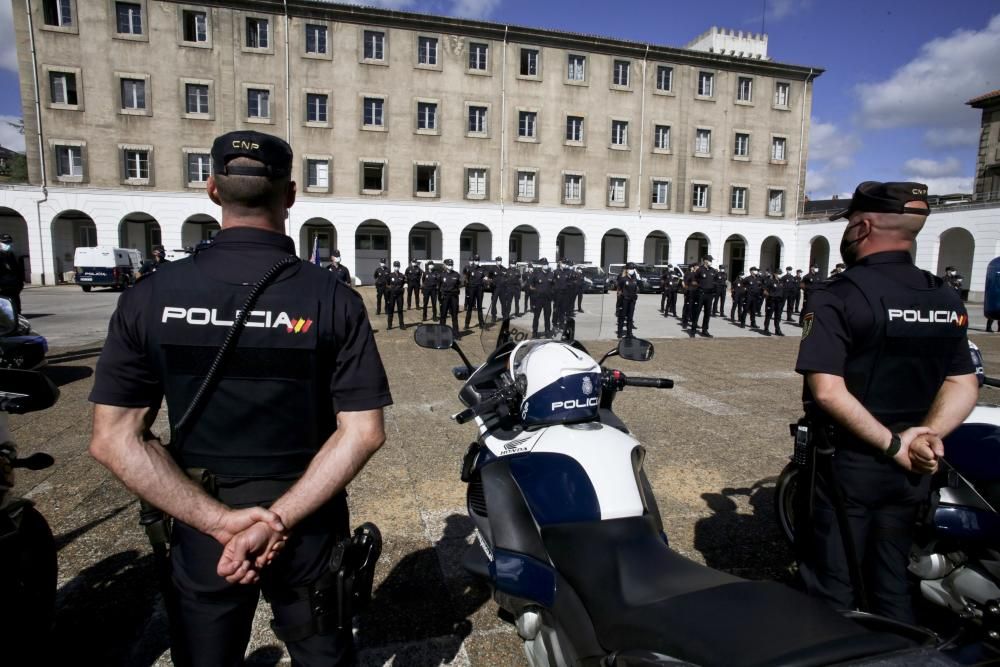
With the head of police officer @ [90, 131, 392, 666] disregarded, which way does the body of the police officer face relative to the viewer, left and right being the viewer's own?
facing away from the viewer

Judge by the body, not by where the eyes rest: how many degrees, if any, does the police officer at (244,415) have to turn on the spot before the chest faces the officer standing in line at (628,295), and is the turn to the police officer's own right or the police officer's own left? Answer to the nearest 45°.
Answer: approximately 45° to the police officer's own right

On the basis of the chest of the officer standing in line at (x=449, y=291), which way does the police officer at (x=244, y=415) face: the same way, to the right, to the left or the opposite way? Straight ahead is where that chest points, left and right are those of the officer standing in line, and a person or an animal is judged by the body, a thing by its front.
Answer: the opposite way

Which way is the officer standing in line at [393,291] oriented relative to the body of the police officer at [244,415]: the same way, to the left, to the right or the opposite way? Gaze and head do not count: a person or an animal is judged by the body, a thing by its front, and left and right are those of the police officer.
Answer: the opposite way

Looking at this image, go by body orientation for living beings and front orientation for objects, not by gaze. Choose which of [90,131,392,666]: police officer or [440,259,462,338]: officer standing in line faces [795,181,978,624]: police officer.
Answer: the officer standing in line

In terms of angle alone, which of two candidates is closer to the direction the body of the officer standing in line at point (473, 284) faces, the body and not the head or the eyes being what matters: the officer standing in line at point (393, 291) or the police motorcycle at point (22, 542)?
the police motorcycle

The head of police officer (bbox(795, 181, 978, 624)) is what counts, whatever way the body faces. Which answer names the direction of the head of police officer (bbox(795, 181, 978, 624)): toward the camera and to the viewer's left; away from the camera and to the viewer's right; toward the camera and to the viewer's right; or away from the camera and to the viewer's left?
away from the camera and to the viewer's left

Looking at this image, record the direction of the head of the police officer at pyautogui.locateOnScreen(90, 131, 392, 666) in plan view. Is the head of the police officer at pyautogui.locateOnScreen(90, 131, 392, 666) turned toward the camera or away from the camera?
away from the camera
